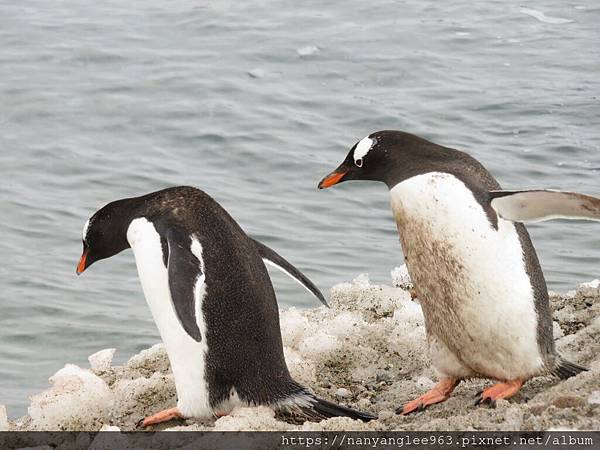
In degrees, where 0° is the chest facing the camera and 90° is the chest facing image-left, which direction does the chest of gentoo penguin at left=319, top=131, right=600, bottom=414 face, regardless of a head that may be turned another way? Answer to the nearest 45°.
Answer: approximately 90°

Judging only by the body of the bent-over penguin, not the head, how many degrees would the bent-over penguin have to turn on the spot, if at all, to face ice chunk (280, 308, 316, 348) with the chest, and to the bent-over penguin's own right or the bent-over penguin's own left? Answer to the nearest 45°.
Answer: approximately 135° to the bent-over penguin's own right

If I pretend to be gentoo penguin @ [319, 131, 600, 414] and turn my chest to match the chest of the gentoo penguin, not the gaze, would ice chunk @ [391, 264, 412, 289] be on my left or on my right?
on my right

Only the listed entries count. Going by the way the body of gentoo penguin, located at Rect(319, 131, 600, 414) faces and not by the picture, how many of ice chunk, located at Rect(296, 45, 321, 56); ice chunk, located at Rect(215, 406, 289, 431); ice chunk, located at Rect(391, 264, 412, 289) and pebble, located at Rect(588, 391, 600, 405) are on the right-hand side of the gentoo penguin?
2

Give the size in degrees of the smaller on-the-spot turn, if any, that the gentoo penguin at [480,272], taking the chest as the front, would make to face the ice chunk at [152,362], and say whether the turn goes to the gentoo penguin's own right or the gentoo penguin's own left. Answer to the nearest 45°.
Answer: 0° — it already faces it

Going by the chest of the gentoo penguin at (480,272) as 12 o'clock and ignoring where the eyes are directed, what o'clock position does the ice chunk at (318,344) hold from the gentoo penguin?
The ice chunk is roughly at 1 o'clock from the gentoo penguin.

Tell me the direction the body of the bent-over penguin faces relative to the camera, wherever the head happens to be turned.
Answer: to the viewer's left

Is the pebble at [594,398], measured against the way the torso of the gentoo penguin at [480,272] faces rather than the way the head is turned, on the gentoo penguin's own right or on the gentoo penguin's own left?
on the gentoo penguin's own left

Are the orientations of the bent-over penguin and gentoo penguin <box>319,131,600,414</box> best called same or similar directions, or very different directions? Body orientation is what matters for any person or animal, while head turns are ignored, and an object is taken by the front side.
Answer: same or similar directions

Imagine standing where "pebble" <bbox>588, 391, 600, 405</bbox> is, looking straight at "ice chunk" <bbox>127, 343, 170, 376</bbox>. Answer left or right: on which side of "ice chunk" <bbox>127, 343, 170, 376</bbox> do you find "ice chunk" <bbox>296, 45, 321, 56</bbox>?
right

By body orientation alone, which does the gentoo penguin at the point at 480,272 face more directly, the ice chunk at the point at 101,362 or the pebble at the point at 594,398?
the ice chunk
